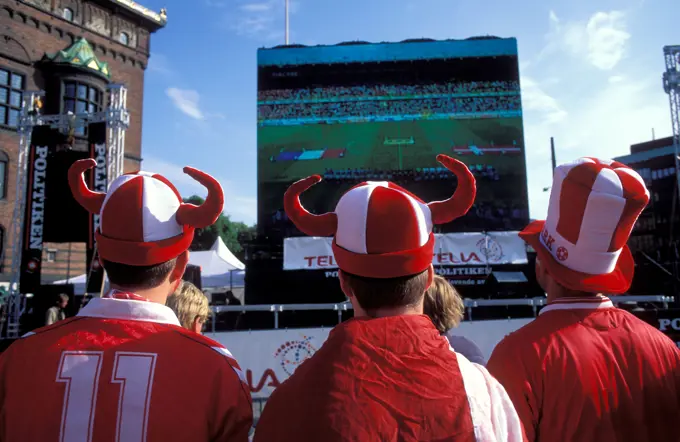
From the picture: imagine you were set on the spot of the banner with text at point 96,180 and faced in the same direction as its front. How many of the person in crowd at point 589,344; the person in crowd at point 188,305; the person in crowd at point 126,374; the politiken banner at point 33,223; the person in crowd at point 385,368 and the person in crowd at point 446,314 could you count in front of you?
5

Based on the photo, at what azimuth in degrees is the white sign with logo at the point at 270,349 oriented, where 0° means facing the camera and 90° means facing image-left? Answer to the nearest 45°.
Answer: approximately 0°

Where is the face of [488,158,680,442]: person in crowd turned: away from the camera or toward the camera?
away from the camera

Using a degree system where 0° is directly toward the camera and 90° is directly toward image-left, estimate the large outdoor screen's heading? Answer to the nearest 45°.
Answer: approximately 0°

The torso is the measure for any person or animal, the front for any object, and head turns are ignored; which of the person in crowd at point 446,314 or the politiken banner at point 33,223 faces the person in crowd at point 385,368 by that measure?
the politiken banner

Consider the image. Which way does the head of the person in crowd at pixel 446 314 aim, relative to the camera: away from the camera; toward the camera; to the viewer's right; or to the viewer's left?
away from the camera

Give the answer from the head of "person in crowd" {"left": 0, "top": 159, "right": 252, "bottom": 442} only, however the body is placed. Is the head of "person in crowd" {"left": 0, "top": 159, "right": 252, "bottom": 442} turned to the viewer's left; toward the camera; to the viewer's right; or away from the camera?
away from the camera

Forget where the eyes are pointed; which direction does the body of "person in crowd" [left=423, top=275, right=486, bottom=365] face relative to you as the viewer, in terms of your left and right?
facing away from the viewer

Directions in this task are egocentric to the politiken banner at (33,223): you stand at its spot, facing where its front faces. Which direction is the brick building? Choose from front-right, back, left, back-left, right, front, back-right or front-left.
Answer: back

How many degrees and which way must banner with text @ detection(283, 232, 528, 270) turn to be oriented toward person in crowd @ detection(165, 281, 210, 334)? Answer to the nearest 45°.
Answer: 0° — it already faces them

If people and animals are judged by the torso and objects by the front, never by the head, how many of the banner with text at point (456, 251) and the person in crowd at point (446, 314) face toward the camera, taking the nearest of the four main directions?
1

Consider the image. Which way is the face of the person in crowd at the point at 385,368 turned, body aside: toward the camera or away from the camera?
away from the camera
